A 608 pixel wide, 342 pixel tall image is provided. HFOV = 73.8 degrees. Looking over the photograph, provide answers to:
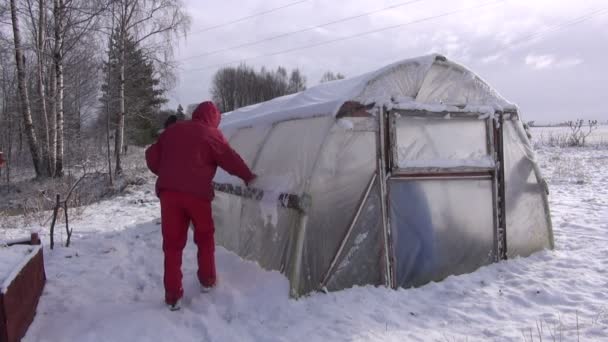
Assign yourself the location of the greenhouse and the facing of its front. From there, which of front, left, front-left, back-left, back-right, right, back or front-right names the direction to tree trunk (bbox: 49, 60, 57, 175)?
back

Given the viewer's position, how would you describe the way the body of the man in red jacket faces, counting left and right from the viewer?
facing away from the viewer and to the right of the viewer

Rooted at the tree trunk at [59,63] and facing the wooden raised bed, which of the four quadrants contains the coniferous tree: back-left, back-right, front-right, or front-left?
back-left

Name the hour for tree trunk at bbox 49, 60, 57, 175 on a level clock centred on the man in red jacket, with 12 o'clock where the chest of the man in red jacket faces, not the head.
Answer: The tree trunk is roughly at 10 o'clock from the man in red jacket.

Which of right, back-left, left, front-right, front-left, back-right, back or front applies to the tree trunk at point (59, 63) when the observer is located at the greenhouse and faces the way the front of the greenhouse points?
back

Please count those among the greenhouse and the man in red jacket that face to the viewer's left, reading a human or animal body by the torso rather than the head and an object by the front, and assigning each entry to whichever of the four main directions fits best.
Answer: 0

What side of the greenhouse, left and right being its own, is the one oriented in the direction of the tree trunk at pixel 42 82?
back

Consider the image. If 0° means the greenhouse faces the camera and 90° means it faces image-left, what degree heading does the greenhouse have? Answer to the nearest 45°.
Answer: approximately 315°

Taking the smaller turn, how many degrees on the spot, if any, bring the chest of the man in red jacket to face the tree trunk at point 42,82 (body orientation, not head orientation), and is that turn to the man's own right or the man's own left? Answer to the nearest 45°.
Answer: approximately 45° to the man's own left

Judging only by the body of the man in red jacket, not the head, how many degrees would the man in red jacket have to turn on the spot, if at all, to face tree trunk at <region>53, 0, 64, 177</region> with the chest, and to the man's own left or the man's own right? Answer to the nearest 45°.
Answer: approximately 45° to the man's own left

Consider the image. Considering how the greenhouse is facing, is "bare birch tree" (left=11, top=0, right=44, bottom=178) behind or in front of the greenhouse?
behind

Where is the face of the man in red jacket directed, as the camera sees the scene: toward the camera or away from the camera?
away from the camera

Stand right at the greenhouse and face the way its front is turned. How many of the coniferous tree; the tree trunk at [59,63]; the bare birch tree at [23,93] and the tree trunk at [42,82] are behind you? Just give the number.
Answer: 4

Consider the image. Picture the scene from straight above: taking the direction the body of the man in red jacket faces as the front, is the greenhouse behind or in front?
in front

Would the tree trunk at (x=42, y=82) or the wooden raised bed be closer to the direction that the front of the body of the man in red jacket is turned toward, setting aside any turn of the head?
the tree trunk
